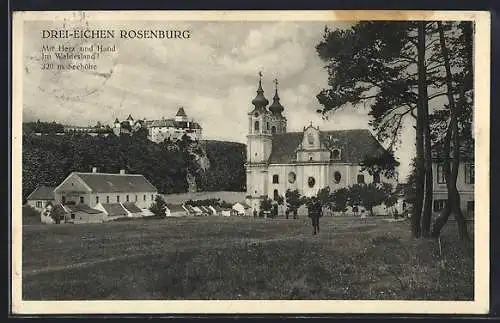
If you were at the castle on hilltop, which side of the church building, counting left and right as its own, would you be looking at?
right

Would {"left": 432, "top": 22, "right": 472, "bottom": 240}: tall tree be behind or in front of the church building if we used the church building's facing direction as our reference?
behind

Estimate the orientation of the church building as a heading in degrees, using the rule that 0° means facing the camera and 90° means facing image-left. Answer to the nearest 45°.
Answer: approximately 90°

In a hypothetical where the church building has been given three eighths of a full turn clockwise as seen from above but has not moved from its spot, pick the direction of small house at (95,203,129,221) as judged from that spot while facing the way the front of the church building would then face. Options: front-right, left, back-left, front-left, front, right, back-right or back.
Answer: back-left
